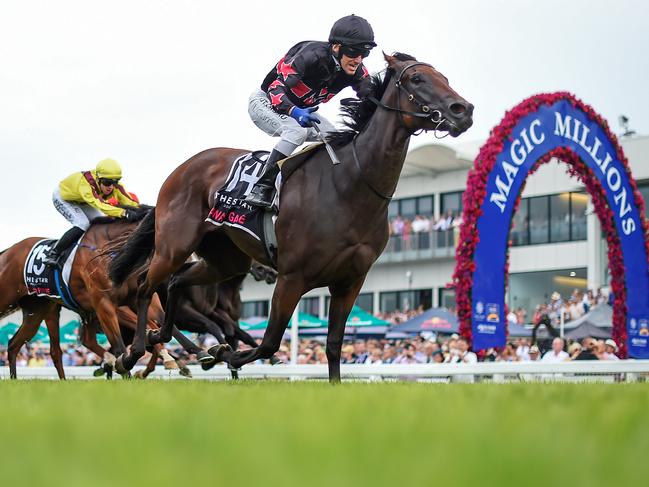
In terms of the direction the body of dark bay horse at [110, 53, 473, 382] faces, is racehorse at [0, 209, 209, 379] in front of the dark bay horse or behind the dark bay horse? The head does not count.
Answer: behind

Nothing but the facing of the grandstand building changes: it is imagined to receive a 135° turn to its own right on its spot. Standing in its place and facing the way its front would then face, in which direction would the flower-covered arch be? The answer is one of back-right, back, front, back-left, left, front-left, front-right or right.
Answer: back

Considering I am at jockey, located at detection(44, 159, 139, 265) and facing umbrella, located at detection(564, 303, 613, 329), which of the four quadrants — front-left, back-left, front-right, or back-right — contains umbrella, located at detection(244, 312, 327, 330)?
front-left

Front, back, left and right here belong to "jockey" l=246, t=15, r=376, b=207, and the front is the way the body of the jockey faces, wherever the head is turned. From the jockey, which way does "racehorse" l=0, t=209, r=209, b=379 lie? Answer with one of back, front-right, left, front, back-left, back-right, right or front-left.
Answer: back

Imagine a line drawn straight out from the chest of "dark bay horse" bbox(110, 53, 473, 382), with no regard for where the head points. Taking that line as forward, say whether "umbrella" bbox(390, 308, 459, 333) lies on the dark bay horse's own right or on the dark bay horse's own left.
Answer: on the dark bay horse's own left

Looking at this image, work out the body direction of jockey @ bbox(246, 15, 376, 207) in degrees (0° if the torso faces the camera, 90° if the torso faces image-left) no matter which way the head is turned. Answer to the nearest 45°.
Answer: approximately 315°

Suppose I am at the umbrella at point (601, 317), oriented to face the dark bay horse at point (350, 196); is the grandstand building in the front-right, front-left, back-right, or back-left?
back-right

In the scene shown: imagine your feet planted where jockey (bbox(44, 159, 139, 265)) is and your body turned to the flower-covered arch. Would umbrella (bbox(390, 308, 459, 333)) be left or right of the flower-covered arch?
left

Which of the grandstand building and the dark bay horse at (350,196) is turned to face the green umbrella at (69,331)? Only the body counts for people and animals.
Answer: the grandstand building

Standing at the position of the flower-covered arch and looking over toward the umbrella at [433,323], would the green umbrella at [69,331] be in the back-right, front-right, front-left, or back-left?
front-left

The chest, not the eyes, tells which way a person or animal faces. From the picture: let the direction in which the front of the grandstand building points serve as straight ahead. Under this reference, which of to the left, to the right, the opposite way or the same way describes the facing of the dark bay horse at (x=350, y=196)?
to the left

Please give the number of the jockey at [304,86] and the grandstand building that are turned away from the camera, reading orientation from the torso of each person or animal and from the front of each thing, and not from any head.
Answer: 0

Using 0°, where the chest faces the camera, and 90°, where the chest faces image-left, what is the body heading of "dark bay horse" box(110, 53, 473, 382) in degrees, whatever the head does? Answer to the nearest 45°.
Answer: approximately 315°

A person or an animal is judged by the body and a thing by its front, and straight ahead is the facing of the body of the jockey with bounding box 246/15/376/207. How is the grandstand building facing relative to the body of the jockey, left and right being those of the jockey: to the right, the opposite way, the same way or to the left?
to the right

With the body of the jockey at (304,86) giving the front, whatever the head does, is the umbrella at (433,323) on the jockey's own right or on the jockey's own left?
on the jockey's own left
